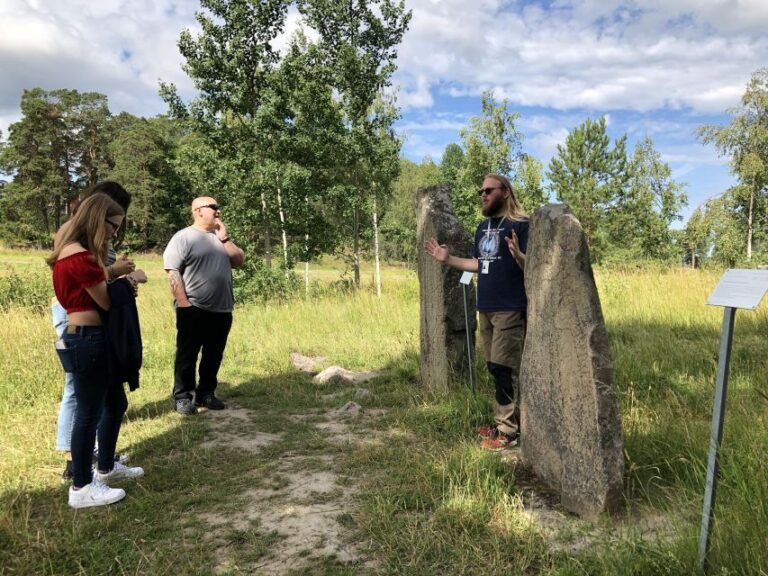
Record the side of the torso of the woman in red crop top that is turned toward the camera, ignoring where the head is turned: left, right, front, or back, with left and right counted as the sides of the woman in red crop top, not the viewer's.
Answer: right

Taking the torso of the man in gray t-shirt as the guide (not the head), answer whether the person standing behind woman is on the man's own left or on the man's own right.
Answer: on the man's own right

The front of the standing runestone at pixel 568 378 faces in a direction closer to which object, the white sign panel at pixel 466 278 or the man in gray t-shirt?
the man in gray t-shirt

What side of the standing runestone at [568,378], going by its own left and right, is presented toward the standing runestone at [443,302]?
right

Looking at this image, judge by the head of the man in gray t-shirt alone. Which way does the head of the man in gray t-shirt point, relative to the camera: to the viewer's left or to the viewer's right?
to the viewer's right

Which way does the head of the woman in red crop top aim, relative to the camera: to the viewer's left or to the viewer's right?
to the viewer's right

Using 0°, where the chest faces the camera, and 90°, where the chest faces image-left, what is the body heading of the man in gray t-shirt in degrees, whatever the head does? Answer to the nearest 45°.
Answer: approximately 315°

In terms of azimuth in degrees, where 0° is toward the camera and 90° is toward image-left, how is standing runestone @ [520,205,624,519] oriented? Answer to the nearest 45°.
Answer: approximately 45°

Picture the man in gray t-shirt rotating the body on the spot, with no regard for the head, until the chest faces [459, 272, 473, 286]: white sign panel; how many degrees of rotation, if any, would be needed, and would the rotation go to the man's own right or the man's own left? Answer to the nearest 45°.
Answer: approximately 45° to the man's own left

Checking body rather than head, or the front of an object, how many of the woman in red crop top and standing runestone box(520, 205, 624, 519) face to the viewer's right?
1

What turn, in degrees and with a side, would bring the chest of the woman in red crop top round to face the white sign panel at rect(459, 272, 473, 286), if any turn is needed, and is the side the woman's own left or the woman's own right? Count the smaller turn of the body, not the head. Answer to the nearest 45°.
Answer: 0° — they already face it
